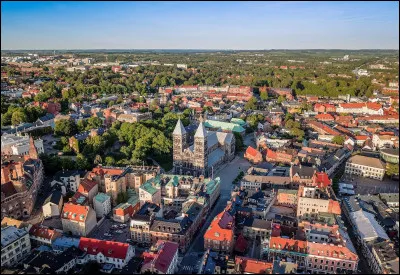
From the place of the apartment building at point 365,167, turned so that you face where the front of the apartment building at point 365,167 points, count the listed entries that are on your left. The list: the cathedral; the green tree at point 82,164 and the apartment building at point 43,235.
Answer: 0

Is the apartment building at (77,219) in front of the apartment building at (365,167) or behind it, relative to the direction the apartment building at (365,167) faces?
in front

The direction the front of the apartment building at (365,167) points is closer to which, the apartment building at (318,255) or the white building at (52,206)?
the apartment building

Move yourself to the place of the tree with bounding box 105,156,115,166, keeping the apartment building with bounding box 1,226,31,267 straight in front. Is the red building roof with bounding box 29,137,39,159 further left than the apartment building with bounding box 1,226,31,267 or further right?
right

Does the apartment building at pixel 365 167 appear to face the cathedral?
no

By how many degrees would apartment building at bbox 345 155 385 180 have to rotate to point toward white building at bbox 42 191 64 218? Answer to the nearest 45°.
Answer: approximately 45° to its right

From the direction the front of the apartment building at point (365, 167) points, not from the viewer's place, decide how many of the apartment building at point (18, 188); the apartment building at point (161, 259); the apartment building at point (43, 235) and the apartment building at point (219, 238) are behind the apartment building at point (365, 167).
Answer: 0

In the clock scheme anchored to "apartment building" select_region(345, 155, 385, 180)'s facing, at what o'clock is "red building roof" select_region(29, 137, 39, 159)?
The red building roof is roughly at 2 o'clock from the apartment building.

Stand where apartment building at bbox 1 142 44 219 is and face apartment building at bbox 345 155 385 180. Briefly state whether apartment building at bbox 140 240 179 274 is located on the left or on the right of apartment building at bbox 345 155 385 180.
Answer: right

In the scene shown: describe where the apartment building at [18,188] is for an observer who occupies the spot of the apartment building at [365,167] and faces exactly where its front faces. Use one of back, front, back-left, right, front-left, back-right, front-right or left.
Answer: front-right

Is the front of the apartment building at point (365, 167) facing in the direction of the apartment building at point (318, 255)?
yes

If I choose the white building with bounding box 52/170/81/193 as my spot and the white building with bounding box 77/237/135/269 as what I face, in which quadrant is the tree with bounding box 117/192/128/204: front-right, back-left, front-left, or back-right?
front-left

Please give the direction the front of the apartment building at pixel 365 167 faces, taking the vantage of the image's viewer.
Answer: facing the viewer

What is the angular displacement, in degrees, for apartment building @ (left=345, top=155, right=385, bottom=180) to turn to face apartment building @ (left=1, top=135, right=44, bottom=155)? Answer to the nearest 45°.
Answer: approximately 45° to its right

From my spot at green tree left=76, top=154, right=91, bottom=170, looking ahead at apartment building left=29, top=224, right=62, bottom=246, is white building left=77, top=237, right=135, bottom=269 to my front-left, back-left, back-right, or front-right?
front-left

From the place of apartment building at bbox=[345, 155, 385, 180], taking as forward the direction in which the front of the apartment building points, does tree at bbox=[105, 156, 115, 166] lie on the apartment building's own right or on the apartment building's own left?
on the apartment building's own right

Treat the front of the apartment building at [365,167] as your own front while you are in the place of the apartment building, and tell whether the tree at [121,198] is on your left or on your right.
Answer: on your right

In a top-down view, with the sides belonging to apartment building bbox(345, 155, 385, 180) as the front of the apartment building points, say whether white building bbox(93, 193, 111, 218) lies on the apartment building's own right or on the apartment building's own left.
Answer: on the apartment building's own right

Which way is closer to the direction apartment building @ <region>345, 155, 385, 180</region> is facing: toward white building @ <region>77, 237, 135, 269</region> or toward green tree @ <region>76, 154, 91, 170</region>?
the white building

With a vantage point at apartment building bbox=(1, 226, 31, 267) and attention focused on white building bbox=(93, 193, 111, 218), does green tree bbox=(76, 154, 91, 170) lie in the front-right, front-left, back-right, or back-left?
front-left

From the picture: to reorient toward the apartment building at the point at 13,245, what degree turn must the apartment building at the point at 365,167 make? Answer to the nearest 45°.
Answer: approximately 45° to its right

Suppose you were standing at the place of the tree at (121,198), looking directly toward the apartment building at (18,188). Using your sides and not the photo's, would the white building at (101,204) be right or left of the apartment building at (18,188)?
left
